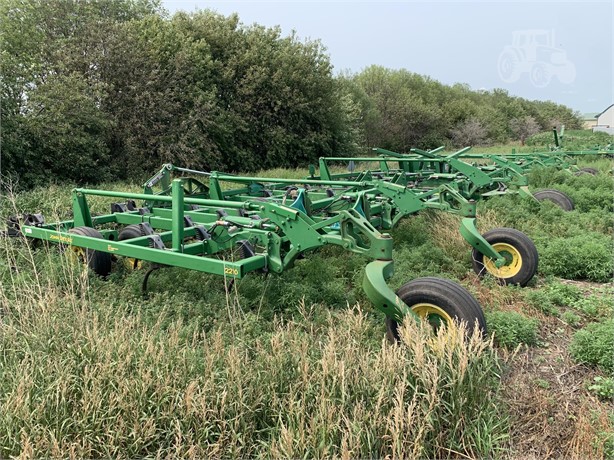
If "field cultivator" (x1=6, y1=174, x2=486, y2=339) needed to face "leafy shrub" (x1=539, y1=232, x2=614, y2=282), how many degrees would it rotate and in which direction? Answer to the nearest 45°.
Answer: approximately 45° to its left

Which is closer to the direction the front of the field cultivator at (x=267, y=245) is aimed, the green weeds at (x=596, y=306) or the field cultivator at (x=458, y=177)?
the green weeds

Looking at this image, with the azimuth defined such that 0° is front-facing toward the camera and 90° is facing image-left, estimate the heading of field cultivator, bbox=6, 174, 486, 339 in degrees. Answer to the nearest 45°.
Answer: approximately 315°

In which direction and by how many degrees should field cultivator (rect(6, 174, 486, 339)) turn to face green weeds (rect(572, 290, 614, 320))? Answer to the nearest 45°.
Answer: approximately 45° to its left

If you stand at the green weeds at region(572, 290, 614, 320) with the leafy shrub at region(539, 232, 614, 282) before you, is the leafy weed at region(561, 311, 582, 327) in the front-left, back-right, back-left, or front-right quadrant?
back-left
